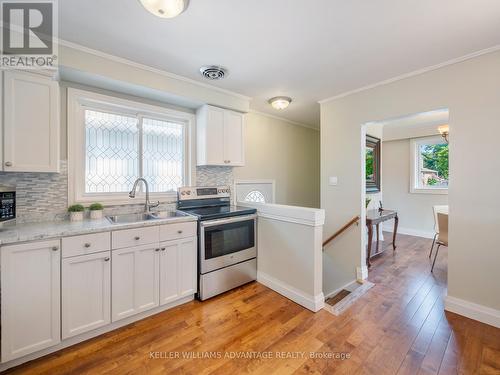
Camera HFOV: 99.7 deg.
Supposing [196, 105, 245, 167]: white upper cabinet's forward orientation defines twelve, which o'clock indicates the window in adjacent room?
The window in adjacent room is roughly at 10 o'clock from the white upper cabinet.

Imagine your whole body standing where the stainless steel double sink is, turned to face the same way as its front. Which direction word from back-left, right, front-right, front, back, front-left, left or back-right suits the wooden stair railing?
front-left

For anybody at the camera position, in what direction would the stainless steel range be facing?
facing the viewer and to the right of the viewer

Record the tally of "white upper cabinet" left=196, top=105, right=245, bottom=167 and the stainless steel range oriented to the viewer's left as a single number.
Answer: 0

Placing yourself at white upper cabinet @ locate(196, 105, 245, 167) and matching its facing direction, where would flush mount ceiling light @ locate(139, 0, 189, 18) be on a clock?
The flush mount ceiling light is roughly at 2 o'clock from the white upper cabinet.

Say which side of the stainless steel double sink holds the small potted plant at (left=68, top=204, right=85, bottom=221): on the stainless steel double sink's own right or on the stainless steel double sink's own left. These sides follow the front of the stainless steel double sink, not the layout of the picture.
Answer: on the stainless steel double sink's own right

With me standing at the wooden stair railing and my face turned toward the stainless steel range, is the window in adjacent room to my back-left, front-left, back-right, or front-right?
back-right
